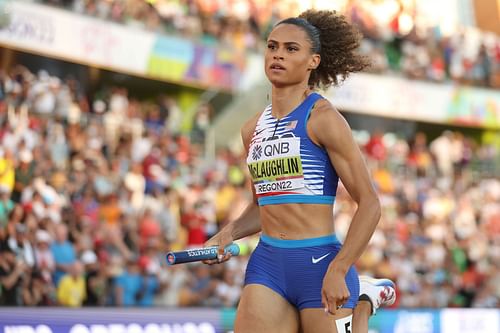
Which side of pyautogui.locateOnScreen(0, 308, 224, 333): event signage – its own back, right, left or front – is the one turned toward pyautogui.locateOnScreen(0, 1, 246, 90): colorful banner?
back

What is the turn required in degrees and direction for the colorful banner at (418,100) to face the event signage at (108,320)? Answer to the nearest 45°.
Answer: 0° — it already faces it

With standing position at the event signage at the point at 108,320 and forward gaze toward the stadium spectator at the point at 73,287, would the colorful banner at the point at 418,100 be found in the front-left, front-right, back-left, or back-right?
front-right

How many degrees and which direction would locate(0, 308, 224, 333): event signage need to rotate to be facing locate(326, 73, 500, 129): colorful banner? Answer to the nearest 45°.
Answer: approximately 135° to its left

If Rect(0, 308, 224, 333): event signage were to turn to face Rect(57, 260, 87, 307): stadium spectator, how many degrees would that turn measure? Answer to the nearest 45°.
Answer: approximately 180°

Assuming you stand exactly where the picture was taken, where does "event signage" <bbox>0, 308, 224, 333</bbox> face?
facing the viewer

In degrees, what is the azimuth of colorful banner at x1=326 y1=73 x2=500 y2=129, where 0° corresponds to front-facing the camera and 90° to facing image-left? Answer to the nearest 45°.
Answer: approximately 0°

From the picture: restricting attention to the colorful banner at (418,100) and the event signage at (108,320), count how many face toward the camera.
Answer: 2
